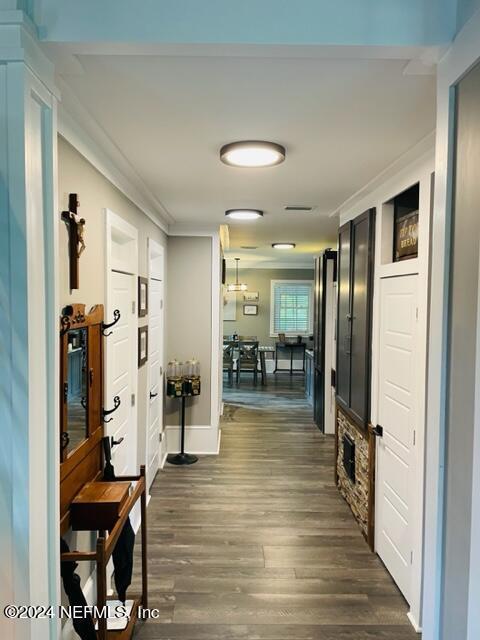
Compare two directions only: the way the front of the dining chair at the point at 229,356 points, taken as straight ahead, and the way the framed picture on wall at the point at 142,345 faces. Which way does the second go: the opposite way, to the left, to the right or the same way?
to the right

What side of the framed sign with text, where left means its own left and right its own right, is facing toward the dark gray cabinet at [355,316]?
right

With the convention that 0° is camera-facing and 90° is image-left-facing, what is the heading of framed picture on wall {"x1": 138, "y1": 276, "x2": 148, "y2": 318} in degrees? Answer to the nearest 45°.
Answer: approximately 270°

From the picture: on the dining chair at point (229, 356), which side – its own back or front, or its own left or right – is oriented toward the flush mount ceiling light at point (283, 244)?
back

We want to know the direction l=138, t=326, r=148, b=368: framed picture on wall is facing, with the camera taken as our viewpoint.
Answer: facing to the right of the viewer

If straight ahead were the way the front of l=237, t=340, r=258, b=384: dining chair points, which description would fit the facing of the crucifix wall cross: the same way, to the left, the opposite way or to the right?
to the right

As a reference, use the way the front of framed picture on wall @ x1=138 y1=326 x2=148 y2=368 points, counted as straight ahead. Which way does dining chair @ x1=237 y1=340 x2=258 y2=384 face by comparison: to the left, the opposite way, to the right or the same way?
to the left

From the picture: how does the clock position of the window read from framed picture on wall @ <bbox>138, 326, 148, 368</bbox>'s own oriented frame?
The window is roughly at 10 o'clock from the framed picture on wall.
